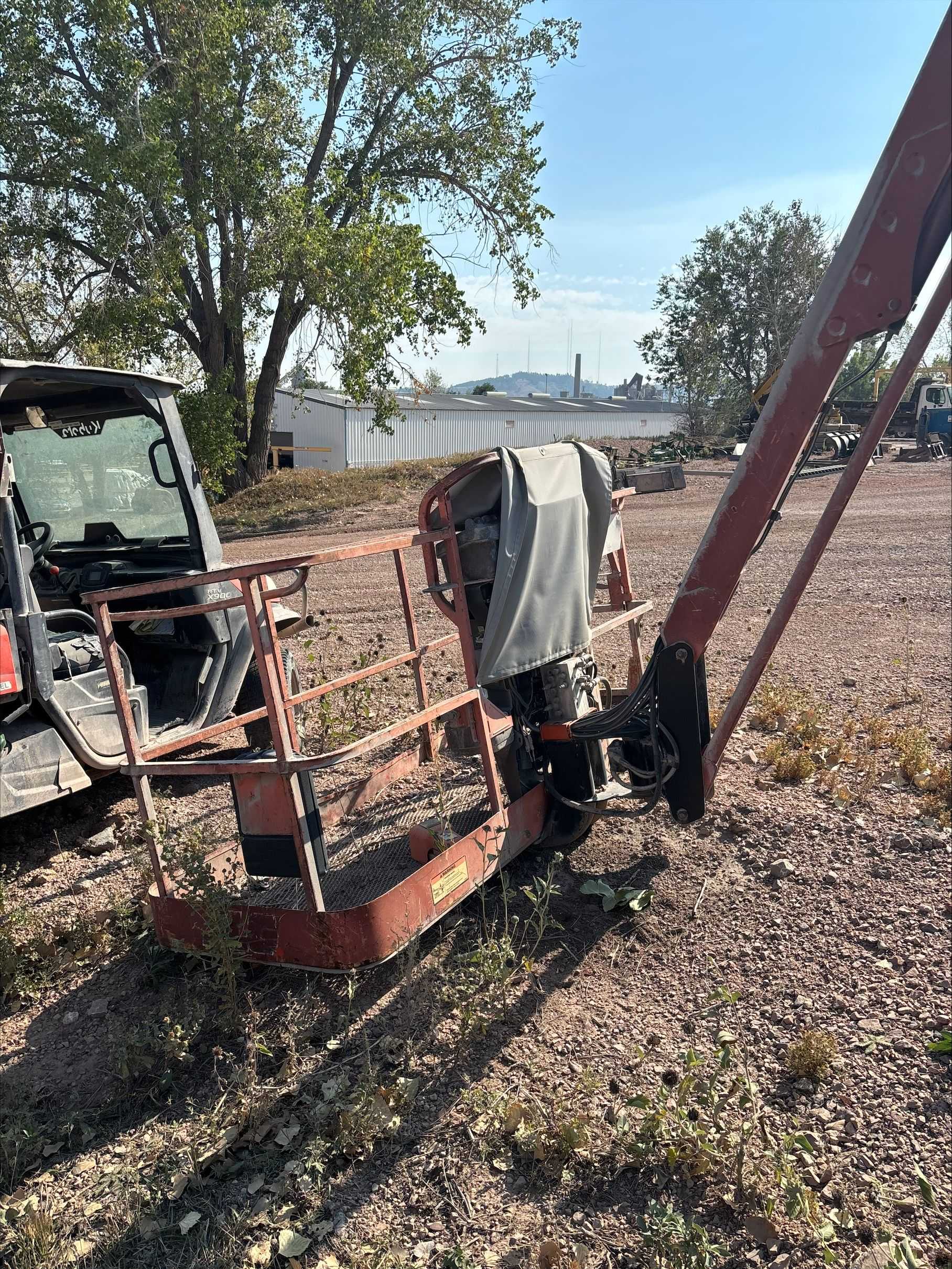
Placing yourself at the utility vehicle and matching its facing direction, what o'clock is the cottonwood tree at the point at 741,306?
The cottonwood tree is roughly at 12 o'clock from the utility vehicle.

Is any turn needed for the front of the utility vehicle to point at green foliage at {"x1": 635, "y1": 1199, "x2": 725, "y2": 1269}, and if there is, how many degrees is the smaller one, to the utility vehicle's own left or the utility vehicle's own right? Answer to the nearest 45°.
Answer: approximately 135° to the utility vehicle's own right

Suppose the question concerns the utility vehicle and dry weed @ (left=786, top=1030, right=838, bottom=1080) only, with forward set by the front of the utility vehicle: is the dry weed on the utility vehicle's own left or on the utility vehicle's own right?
on the utility vehicle's own right

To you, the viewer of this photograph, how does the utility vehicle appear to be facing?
facing away from the viewer and to the right of the viewer

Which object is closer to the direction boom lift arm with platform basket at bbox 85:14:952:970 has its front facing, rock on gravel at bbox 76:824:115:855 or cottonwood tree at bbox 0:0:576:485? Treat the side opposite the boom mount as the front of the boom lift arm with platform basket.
the rock on gravel

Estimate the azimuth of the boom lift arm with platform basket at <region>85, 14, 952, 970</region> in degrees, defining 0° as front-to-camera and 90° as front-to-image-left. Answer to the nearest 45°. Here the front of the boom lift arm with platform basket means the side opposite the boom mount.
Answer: approximately 45°

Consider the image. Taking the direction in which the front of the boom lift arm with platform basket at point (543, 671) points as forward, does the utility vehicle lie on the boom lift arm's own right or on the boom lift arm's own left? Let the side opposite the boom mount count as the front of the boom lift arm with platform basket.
on the boom lift arm's own right
